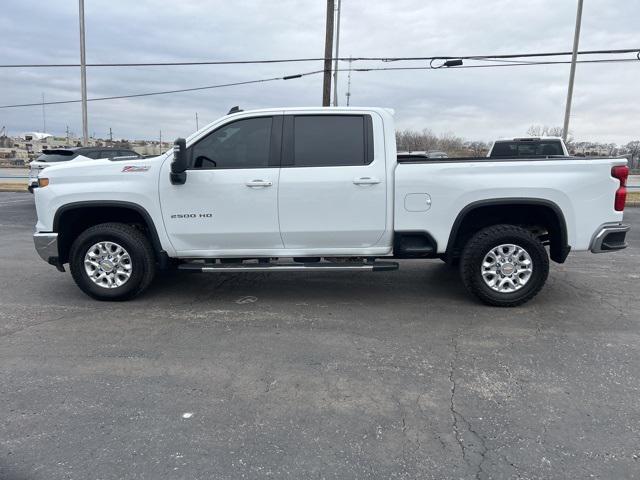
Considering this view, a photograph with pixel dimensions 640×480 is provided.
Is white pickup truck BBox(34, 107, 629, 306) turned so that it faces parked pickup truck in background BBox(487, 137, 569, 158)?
no

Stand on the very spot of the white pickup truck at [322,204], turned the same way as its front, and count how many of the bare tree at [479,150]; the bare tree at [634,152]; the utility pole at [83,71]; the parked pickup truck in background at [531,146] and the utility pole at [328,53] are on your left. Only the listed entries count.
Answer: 0

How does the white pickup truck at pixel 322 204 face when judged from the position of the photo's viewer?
facing to the left of the viewer

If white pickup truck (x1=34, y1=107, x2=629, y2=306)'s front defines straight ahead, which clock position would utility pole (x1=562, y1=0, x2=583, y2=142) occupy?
The utility pole is roughly at 4 o'clock from the white pickup truck.

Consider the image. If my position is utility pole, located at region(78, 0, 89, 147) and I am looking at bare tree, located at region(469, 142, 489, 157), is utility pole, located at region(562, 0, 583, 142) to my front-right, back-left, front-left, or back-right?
front-right

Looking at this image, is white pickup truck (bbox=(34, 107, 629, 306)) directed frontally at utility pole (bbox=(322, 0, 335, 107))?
no

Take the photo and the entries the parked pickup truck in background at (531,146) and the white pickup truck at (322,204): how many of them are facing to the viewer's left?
1

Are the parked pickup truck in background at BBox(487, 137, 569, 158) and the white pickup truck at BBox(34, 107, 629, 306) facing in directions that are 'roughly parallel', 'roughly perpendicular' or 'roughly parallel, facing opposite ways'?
roughly perpendicular

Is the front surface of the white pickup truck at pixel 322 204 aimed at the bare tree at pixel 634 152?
no
